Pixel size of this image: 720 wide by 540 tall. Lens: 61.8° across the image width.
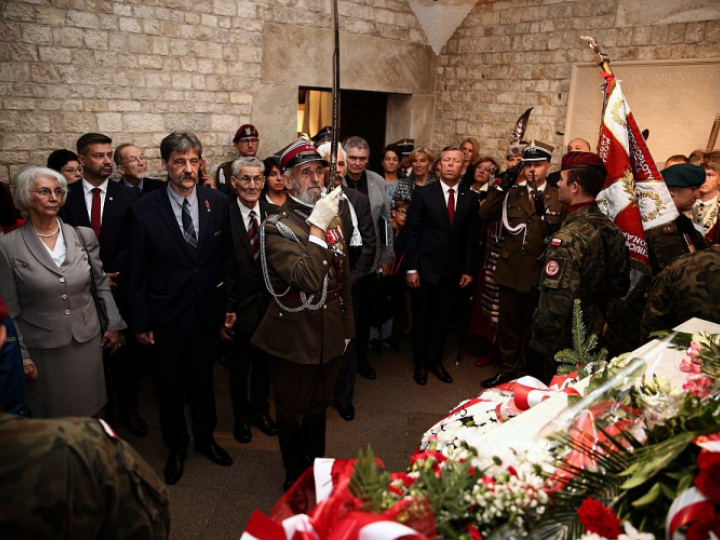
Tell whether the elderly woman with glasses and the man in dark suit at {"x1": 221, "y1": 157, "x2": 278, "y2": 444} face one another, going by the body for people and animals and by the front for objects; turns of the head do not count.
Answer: no

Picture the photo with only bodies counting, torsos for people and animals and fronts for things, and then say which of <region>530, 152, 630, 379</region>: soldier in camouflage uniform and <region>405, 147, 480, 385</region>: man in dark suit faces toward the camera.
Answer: the man in dark suit

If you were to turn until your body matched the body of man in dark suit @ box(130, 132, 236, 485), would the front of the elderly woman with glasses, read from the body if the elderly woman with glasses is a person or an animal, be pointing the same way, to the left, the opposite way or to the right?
the same way

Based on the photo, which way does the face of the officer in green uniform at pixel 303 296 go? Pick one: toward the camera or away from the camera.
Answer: toward the camera

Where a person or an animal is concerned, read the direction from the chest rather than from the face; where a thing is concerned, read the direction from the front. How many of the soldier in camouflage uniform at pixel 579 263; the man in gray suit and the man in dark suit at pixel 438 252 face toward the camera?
2

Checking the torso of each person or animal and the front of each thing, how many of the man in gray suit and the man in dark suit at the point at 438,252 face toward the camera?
2

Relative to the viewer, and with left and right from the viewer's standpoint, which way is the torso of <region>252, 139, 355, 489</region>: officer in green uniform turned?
facing the viewer and to the right of the viewer

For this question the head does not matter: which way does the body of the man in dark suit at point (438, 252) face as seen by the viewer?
toward the camera

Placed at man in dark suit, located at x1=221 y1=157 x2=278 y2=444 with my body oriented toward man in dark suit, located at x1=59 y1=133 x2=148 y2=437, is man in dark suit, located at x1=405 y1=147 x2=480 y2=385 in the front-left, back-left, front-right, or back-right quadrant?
back-right

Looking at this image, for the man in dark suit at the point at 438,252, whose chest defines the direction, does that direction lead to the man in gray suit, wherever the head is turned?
no

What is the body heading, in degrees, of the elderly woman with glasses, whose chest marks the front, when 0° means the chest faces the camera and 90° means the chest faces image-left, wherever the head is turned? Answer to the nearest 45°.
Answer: approximately 315°

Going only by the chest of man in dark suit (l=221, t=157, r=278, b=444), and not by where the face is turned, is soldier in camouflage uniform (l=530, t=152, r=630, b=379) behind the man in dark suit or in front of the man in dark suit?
in front

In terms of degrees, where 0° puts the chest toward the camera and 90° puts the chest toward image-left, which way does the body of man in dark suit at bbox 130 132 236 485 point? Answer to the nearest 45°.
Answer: approximately 315°

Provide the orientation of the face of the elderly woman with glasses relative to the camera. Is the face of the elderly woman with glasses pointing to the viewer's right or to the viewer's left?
to the viewer's right

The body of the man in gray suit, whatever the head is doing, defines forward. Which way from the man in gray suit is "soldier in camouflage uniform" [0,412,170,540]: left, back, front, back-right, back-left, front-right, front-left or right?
front

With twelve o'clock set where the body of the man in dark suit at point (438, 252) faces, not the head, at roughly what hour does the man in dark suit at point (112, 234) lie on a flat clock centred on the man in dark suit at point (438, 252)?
the man in dark suit at point (112, 234) is roughly at 2 o'clock from the man in dark suit at point (438, 252).

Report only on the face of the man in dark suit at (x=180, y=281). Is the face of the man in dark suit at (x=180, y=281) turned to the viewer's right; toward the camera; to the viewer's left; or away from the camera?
toward the camera
